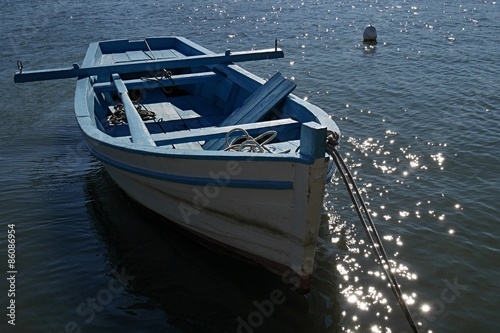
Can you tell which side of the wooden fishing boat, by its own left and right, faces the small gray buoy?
left
